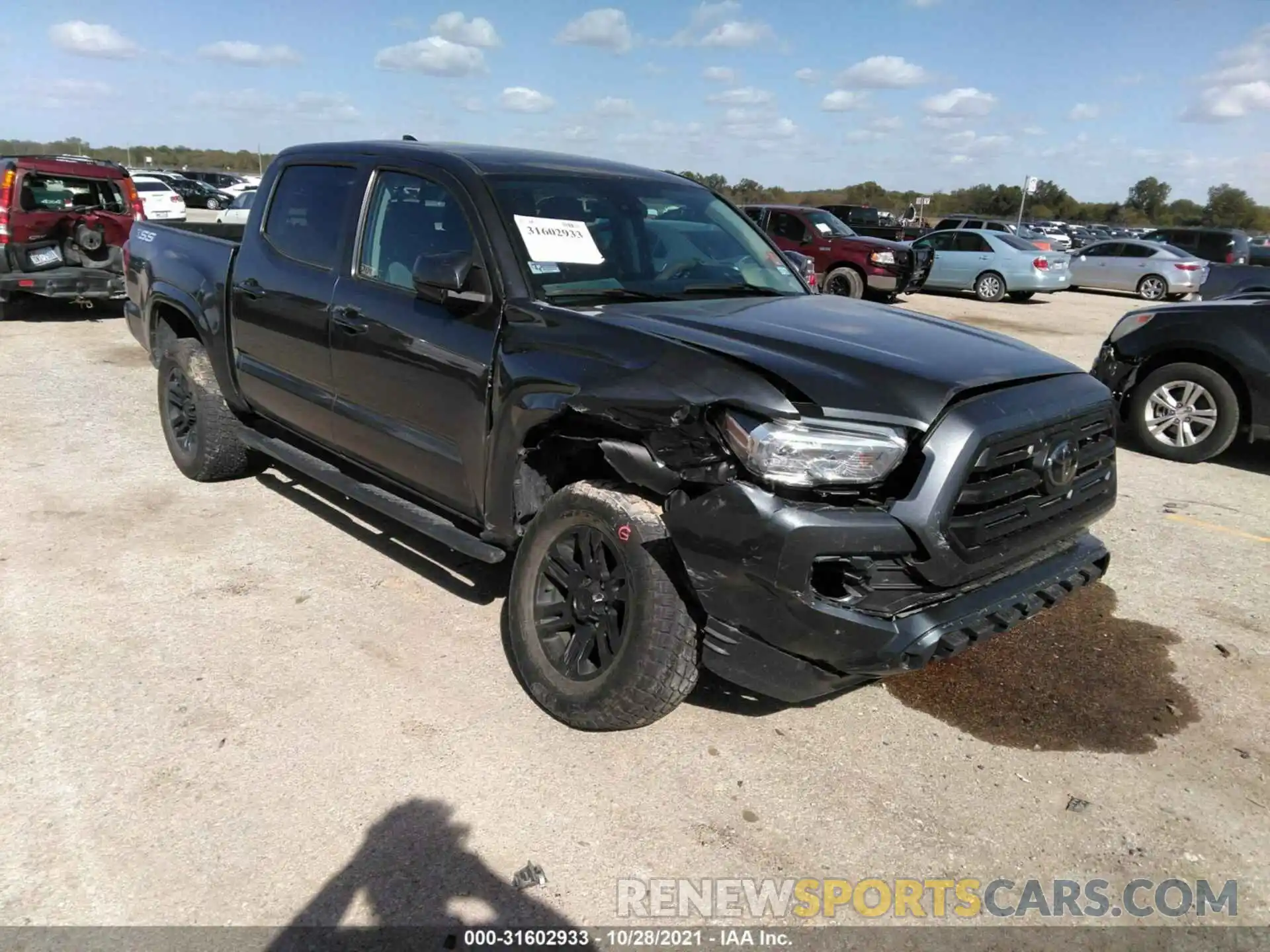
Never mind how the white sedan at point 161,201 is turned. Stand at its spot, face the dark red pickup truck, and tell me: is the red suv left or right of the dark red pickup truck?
right

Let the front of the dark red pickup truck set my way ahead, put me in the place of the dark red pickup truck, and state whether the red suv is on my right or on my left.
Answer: on my right

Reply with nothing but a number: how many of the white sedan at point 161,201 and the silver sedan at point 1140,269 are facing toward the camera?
0

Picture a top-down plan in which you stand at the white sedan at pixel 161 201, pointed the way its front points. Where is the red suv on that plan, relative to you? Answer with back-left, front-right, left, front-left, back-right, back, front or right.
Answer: back-left

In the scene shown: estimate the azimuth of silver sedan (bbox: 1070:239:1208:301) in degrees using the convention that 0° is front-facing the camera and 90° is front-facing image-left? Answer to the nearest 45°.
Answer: approximately 135°

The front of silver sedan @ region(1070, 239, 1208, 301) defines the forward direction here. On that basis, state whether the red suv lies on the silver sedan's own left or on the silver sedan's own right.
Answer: on the silver sedan's own left

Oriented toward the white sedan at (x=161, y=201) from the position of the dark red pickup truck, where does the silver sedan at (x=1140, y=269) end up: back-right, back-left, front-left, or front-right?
back-right

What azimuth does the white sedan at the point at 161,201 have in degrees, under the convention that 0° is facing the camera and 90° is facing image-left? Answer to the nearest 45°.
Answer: approximately 135°

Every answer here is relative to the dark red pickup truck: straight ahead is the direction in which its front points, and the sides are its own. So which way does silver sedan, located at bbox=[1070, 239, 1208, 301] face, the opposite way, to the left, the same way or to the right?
the opposite way
